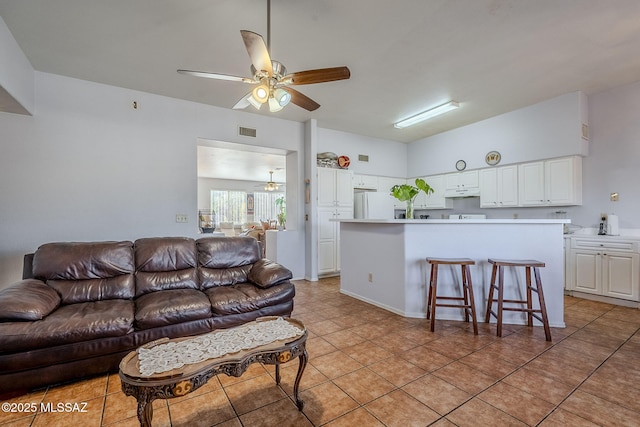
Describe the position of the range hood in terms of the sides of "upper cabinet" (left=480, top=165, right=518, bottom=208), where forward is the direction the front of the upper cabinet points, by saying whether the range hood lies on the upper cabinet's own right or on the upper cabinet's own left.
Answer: on the upper cabinet's own right

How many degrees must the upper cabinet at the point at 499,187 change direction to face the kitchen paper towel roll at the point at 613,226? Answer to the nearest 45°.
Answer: approximately 135° to its left

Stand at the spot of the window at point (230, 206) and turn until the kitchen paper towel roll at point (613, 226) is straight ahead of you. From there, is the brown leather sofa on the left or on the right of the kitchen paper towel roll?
right

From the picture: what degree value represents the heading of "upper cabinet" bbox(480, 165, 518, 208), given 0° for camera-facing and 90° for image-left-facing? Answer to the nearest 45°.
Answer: approximately 45°

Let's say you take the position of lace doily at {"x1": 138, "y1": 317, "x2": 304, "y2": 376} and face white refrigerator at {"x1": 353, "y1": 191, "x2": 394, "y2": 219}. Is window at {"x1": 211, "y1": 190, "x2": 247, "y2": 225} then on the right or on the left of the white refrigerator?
left

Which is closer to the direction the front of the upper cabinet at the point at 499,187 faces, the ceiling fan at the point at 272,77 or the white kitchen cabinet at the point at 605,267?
the ceiling fan
